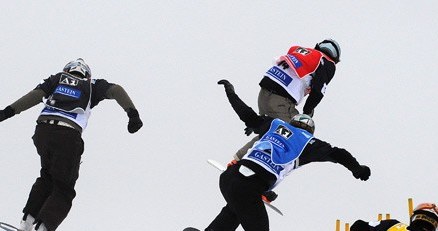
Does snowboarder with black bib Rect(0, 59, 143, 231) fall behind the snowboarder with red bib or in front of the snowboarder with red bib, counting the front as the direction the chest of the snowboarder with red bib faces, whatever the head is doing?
behind

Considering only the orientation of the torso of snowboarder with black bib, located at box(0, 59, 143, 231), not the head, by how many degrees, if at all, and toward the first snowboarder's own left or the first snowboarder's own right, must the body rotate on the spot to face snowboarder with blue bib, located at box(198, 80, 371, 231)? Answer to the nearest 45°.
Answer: approximately 135° to the first snowboarder's own right

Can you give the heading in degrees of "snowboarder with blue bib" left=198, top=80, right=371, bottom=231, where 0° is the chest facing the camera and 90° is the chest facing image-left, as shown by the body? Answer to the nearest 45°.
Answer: approximately 225°

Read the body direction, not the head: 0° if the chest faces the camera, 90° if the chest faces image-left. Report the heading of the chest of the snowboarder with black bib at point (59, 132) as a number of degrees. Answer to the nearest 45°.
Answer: approximately 180°

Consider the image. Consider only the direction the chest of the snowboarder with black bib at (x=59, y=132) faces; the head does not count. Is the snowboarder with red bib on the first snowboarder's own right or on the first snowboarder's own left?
on the first snowboarder's own right

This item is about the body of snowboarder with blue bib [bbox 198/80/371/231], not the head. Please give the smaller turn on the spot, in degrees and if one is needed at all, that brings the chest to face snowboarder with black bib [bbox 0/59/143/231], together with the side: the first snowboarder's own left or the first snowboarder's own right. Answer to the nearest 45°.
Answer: approximately 135° to the first snowboarder's own left

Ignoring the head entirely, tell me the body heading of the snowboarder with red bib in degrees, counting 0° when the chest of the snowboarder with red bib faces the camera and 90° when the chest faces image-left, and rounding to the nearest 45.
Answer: approximately 225°
